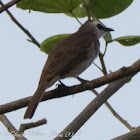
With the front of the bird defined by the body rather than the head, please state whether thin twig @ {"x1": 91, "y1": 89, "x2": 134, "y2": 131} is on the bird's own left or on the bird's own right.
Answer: on the bird's own right

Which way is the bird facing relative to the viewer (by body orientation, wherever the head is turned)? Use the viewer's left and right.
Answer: facing to the right of the viewer

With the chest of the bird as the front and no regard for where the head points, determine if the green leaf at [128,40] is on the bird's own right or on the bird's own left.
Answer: on the bird's own right

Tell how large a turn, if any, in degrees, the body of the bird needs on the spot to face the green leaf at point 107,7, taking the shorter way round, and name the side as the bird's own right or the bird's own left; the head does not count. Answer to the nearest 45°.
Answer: approximately 45° to the bird's own right
